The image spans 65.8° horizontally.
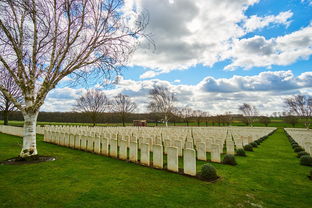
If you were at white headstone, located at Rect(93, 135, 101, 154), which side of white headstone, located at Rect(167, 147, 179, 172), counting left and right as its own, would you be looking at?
right

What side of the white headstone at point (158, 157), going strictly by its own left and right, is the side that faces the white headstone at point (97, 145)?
right

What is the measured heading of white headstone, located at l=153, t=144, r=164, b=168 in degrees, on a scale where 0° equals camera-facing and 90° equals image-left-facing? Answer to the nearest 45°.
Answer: approximately 45°

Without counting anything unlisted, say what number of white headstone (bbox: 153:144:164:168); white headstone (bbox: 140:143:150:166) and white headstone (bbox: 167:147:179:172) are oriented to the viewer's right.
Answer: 0

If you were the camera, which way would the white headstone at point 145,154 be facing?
facing the viewer and to the left of the viewer

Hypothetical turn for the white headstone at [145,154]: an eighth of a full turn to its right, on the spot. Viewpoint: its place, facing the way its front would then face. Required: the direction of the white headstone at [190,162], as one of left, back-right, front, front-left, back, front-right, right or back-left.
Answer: back-left

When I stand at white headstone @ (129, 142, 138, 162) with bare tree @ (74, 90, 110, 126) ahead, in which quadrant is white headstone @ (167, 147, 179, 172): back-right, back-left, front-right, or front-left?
back-right

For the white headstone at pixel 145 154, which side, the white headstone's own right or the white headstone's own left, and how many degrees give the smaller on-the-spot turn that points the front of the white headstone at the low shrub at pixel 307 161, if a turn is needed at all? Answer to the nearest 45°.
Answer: approximately 135° to the white headstone's own left

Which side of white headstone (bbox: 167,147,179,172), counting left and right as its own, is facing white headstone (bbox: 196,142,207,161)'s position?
back

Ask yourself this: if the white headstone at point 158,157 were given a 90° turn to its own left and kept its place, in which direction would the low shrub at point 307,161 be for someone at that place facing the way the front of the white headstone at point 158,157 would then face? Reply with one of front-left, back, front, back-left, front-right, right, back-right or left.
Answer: front-left

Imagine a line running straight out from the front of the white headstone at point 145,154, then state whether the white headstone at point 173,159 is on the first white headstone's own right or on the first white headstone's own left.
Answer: on the first white headstone's own left

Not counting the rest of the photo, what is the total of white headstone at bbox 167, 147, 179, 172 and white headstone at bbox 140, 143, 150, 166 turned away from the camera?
0

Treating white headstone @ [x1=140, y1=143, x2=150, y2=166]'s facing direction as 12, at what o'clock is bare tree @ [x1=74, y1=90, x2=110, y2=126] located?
The bare tree is roughly at 4 o'clock from the white headstone.

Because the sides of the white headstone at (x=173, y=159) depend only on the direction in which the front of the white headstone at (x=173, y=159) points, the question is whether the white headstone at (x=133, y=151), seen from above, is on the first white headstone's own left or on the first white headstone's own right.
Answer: on the first white headstone's own right

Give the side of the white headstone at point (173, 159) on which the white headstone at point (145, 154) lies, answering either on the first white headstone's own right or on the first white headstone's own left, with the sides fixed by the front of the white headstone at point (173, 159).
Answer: on the first white headstone's own right

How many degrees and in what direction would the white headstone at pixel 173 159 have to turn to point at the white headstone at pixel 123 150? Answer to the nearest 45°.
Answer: approximately 90° to its right
